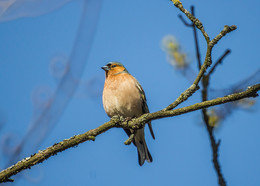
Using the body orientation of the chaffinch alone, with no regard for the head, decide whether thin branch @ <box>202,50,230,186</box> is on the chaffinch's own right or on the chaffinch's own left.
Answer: on the chaffinch's own left

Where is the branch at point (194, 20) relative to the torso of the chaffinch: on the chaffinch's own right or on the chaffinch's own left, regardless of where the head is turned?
on the chaffinch's own left

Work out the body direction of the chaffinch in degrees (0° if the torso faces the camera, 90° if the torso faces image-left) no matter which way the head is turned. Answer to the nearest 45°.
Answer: approximately 45°

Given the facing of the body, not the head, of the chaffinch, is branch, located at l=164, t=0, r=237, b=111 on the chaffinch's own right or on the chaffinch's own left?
on the chaffinch's own left
